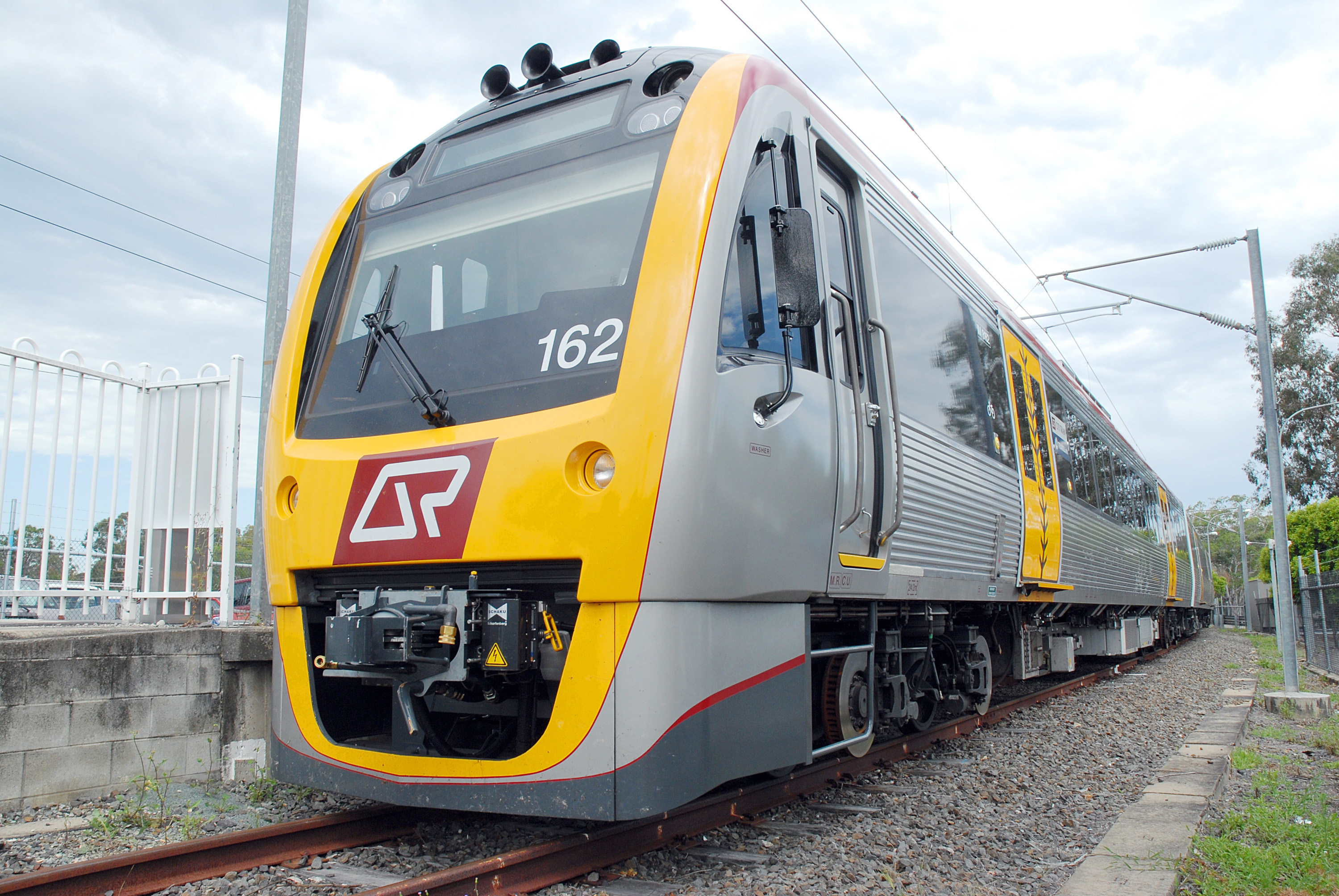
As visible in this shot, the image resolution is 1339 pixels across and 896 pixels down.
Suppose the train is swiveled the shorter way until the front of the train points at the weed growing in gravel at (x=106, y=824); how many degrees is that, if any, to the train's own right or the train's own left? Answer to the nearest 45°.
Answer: approximately 45° to the train's own right

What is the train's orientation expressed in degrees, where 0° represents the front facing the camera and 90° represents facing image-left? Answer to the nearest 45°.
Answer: approximately 45°

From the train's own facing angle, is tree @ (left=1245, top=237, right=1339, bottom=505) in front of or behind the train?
behind

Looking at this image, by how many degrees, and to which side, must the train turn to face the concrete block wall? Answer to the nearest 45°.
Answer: approximately 45° to its right

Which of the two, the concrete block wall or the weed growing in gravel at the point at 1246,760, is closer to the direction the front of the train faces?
the concrete block wall
